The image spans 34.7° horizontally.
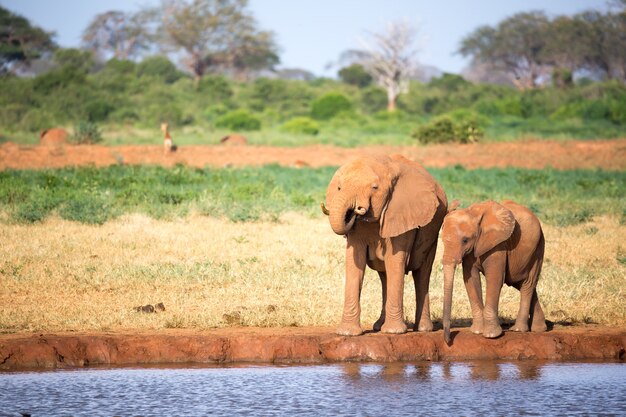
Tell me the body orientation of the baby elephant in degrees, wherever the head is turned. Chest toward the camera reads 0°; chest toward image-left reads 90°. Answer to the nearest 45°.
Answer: approximately 45°

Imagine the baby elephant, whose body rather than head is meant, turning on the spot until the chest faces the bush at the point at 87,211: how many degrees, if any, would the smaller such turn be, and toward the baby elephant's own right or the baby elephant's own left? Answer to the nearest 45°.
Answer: approximately 90° to the baby elephant's own right

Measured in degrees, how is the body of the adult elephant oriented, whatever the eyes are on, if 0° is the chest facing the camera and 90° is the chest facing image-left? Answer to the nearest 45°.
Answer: approximately 45°

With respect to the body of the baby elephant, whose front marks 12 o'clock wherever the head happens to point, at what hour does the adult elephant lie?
The adult elephant is roughly at 1 o'clock from the baby elephant.

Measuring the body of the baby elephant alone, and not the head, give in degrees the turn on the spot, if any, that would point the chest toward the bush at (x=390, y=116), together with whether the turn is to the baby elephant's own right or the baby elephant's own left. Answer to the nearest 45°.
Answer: approximately 135° to the baby elephant's own right

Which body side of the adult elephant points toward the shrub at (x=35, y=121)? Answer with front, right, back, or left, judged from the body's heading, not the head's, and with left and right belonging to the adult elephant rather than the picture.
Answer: right

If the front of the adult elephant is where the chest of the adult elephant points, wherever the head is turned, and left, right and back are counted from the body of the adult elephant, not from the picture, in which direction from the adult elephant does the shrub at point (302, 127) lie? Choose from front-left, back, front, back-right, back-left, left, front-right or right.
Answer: back-right

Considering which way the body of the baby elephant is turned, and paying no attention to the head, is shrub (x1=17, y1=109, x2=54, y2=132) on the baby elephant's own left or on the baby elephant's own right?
on the baby elephant's own right

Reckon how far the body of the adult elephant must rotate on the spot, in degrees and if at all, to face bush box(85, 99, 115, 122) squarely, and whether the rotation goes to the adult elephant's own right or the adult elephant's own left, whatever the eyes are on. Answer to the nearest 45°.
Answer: approximately 135° to the adult elephant's own right

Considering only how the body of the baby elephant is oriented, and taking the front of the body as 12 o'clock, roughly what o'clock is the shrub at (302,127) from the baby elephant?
The shrub is roughly at 4 o'clock from the baby elephant.

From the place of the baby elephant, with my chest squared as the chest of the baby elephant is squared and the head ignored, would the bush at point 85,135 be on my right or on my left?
on my right

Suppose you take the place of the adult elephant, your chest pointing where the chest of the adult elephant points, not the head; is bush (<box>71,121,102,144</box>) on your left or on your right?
on your right
